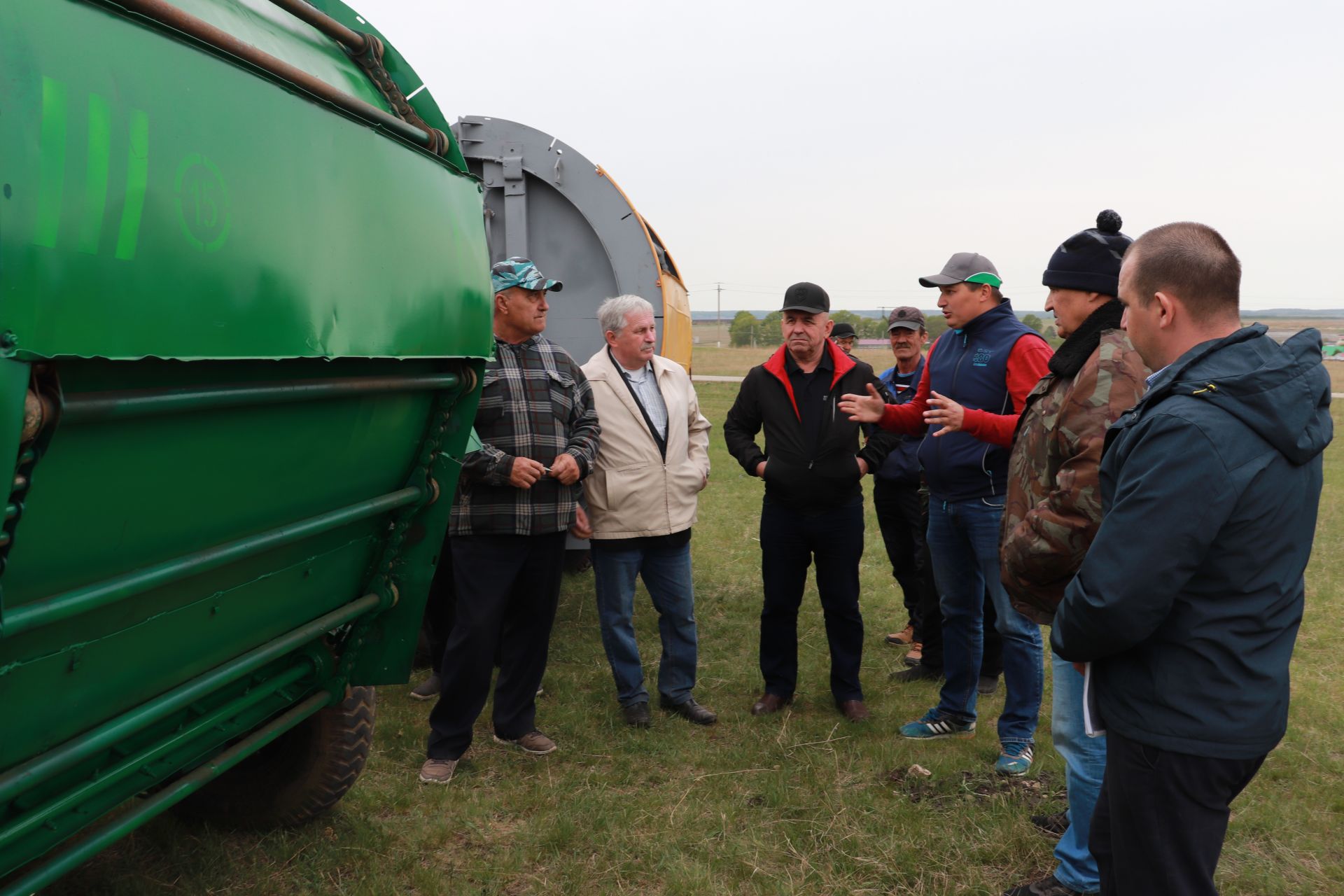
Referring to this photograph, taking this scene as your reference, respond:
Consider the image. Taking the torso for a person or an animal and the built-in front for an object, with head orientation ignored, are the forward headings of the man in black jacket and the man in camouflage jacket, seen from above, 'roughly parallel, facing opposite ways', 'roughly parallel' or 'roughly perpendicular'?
roughly perpendicular

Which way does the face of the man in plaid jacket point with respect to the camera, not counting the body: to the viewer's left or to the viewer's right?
to the viewer's right

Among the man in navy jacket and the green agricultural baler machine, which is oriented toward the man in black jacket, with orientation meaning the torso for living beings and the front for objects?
the man in navy jacket

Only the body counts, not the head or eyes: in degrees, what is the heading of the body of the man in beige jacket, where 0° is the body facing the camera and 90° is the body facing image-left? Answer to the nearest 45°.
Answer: approximately 315°

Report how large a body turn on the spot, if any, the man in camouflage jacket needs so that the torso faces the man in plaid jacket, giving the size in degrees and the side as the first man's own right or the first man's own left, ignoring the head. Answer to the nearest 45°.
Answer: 0° — they already face them

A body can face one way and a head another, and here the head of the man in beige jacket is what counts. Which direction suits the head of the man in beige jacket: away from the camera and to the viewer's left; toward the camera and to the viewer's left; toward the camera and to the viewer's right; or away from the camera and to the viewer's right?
toward the camera and to the viewer's right

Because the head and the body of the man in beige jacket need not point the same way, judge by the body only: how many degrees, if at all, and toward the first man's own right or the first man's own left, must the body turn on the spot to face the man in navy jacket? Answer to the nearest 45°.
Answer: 0° — they already face them

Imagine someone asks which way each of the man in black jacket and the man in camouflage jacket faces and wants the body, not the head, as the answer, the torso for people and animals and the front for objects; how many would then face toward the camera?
1

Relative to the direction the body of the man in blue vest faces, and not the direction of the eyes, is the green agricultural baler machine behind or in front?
in front

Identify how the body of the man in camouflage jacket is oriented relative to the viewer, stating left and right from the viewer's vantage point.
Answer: facing to the left of the viewer

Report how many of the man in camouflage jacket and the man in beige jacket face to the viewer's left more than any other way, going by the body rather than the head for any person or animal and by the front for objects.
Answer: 1

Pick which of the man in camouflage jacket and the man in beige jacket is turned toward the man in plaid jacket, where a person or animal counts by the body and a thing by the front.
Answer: the man in camouflage jacket

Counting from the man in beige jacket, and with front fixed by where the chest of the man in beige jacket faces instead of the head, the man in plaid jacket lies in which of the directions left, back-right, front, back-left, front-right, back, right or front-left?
right
